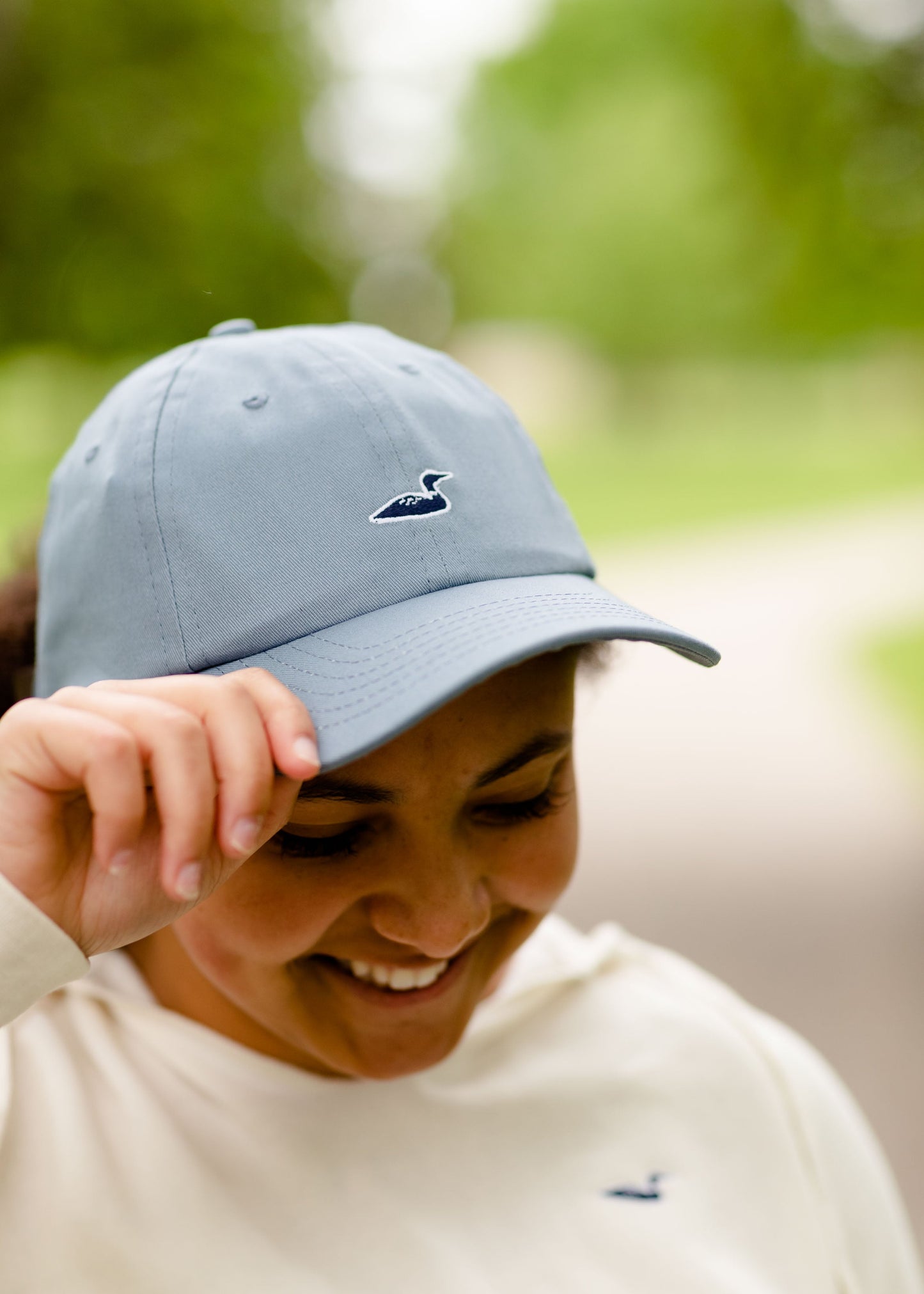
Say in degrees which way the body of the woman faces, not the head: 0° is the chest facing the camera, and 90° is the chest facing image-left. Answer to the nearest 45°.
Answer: approximately 0°
